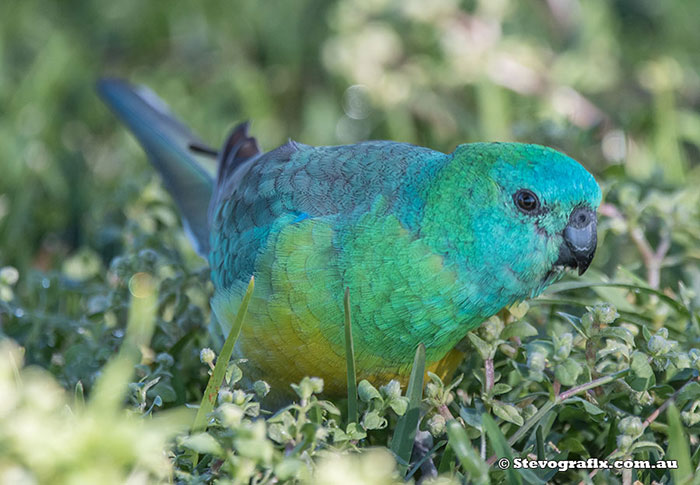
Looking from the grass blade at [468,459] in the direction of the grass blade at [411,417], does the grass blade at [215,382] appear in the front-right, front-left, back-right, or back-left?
front-left

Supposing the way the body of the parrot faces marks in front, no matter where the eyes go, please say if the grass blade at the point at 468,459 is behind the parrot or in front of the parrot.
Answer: in front

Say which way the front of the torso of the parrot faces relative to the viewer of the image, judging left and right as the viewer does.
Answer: facing the viewer and to the right of the viewer

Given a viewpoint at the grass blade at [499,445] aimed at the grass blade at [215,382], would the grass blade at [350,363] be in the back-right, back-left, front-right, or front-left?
front-right

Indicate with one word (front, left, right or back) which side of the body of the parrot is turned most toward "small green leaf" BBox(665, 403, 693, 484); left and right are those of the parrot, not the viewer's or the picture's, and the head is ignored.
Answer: front
